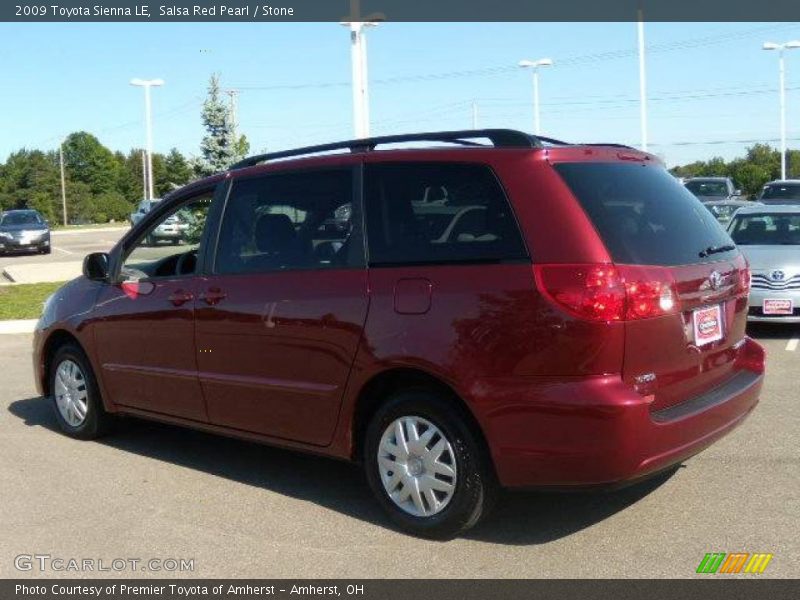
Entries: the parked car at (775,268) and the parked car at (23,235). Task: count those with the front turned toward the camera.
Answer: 2

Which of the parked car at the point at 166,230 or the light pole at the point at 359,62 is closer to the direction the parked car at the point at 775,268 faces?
the parked car

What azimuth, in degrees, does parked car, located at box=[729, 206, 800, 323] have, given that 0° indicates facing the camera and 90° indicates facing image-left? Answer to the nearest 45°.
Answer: approximately 0°

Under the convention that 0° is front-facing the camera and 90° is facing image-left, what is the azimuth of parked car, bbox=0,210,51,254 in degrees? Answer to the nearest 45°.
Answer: approximately 0°

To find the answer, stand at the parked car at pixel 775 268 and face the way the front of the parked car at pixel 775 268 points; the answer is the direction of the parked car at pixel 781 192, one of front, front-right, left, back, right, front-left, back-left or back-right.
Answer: back

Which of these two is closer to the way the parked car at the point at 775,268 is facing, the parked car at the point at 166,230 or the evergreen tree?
the parked car

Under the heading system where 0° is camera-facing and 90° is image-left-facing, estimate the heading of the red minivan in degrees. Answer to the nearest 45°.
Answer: approximately 135°

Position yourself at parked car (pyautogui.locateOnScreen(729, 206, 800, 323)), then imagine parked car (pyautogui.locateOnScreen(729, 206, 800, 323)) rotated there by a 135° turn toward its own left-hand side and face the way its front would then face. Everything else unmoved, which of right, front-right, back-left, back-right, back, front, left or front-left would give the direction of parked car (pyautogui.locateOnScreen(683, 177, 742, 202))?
front-left

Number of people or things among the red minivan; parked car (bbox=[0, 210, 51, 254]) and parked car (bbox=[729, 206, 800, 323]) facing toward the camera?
2
